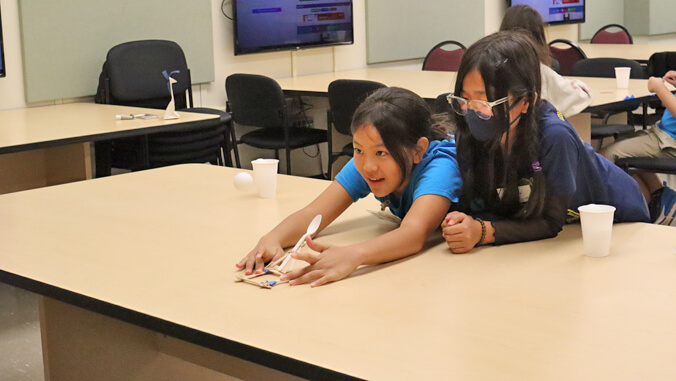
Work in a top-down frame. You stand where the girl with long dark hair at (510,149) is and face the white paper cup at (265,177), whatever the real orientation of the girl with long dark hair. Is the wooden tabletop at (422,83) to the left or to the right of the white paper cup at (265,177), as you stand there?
right

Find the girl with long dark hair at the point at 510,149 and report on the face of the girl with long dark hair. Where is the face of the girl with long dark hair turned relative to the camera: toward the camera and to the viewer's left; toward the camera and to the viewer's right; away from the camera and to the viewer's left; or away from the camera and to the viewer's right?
toward the camera and to the viewer's left

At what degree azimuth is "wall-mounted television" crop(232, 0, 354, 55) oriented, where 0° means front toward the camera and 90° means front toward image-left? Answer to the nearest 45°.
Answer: approximately 315°

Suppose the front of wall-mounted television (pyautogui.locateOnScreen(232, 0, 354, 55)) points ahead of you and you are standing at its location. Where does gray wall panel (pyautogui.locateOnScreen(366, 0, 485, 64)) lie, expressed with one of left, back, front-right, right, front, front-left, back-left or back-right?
left

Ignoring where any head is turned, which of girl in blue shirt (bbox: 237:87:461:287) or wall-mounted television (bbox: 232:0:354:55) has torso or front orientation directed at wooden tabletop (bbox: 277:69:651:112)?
the wall-mounted television

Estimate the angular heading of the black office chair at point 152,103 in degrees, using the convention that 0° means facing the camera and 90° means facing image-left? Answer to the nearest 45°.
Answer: approximately 315°

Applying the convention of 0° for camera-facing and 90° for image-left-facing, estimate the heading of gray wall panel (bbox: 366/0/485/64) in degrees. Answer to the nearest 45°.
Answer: approximately 315°

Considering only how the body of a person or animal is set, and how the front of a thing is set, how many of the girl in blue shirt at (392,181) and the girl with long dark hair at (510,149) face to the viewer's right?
0

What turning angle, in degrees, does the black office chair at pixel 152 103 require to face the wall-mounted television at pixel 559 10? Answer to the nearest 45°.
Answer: approximately 90° to its left
